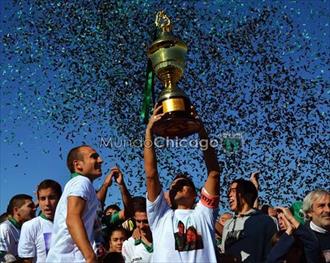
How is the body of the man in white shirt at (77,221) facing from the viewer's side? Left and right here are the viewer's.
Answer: facing to the right of the viewer

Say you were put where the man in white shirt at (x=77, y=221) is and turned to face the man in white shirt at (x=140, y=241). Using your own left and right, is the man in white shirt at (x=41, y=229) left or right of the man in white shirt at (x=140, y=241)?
left

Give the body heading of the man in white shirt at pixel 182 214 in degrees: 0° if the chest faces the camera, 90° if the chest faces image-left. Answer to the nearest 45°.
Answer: approximately 0°

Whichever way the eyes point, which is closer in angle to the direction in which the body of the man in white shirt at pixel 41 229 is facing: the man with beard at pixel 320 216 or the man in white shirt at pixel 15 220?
the man with beard

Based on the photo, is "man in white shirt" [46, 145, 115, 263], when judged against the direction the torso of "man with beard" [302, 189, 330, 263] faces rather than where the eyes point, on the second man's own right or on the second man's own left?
on the second man's own right

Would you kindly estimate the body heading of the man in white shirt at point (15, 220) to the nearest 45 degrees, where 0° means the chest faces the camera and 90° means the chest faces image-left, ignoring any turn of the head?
approximately 270°
